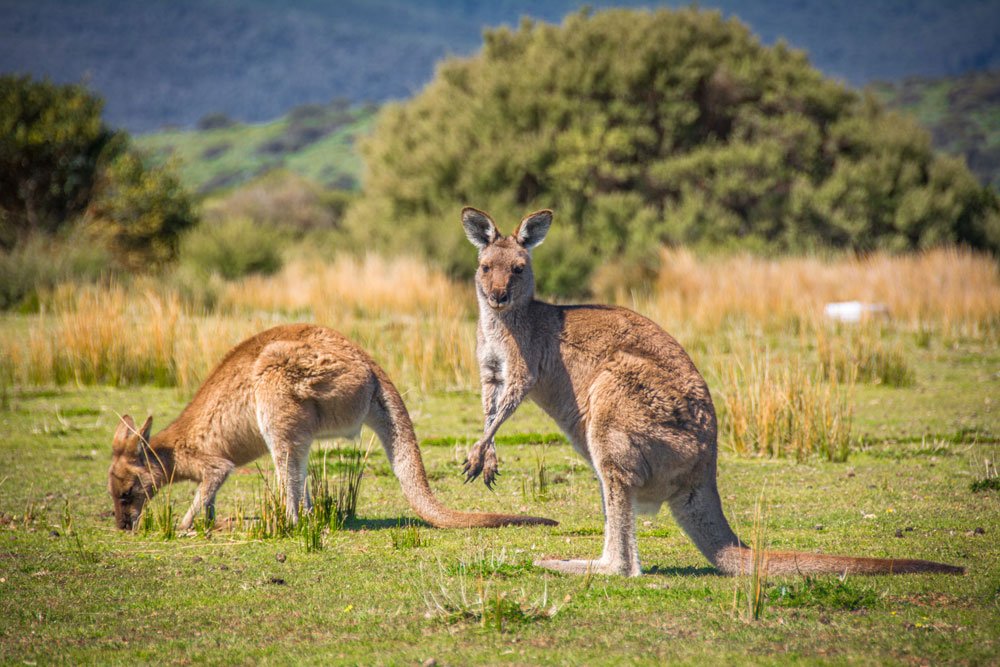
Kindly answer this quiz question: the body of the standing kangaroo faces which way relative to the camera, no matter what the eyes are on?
to the viewer's left

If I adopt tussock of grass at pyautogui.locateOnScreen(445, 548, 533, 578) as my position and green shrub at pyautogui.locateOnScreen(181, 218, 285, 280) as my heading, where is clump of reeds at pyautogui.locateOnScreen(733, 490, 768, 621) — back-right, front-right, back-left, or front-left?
back-right

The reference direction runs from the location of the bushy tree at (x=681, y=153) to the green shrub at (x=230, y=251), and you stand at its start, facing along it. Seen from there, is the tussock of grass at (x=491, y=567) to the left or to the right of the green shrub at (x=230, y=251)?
left

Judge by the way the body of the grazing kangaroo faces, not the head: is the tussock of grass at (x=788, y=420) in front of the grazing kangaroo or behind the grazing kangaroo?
behind

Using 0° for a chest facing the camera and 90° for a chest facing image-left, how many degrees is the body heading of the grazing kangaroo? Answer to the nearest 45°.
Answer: approximately 90°

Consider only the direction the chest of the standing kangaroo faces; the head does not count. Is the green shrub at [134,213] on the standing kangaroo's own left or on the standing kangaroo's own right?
on the standing kangaroo's own right
